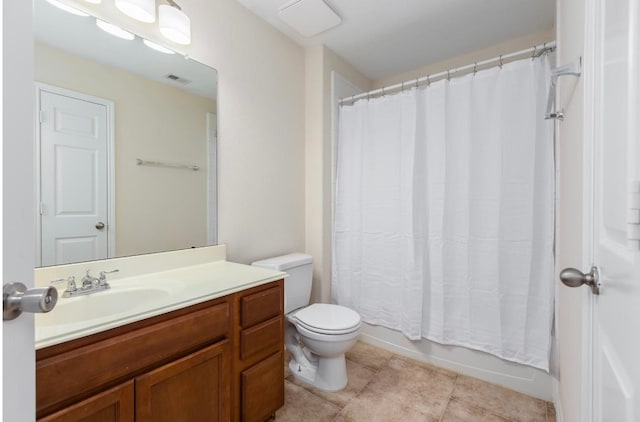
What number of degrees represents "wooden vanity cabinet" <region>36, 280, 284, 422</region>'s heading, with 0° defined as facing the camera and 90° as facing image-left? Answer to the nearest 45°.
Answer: approximately 315°

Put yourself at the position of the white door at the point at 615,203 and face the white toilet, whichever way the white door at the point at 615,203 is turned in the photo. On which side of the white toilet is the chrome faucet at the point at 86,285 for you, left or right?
left

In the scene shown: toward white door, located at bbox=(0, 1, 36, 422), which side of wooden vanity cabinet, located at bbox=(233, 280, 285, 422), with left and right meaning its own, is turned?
right

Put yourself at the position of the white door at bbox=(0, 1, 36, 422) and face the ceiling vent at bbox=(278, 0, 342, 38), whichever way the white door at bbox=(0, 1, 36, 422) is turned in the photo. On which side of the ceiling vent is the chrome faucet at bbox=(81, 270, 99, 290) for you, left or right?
left

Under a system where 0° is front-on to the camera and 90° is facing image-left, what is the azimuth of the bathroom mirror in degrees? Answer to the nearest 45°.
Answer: approximately 315°

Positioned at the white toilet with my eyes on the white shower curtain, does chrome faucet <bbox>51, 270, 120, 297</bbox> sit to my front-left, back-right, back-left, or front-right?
back-right

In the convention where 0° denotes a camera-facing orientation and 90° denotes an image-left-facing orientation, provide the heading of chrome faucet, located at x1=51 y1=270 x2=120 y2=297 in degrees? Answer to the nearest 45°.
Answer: approximately 315°

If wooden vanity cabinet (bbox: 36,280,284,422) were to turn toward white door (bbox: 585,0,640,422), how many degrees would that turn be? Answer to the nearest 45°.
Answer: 0° — it already faces it
